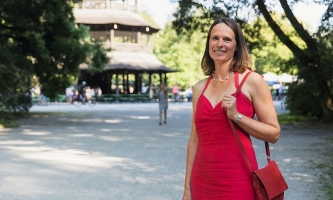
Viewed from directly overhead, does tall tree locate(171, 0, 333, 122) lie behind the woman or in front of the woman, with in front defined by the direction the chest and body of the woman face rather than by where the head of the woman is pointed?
behind
